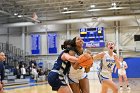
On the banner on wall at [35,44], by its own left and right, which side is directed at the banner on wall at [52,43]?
left

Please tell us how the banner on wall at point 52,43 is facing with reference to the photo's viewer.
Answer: facing the viewer

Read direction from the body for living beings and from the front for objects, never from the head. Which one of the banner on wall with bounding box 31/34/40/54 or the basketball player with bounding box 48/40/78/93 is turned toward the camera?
the banner on wall

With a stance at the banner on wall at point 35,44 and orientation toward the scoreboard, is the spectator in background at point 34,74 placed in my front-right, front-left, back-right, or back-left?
front-right

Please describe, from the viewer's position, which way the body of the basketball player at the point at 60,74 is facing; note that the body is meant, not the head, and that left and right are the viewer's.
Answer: facing to the right of the viewer

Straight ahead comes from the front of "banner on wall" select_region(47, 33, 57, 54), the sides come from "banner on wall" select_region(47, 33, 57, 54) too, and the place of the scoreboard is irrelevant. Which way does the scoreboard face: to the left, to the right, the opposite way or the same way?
the same way

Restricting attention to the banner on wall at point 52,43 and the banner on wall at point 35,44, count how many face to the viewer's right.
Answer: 0

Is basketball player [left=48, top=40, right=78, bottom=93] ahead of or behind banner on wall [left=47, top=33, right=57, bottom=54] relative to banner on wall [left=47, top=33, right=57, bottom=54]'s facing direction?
ahead

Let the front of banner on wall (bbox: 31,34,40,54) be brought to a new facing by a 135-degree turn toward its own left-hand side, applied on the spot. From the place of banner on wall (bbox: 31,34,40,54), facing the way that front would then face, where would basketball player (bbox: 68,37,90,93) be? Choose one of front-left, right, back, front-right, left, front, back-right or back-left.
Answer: back-right

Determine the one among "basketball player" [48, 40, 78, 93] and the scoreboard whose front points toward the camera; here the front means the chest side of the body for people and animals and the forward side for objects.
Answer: the scoreboard

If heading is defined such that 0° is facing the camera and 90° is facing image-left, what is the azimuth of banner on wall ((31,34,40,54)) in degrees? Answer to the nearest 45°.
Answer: approximately 0°

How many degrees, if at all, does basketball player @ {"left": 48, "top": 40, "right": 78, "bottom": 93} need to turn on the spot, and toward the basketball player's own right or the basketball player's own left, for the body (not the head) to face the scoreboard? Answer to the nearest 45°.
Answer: approximately 90° to the basketball player's own left
